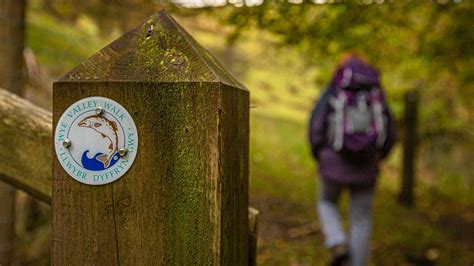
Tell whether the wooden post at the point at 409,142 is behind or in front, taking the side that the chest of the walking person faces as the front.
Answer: in front

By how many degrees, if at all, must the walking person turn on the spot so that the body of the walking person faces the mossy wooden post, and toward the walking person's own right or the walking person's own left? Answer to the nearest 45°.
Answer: approximately 180°

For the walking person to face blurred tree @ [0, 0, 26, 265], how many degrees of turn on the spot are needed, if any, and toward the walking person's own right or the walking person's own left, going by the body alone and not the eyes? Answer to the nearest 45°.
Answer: approximately 135° to the walking person's own left

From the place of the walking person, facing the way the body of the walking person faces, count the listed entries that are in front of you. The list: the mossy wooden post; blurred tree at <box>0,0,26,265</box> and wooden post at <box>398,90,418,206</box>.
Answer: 1

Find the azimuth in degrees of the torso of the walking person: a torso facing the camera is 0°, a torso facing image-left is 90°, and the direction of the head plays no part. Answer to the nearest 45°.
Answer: approximately 180°

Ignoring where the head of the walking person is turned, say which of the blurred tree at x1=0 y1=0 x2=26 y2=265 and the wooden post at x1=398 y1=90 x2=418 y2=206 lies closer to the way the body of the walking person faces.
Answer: the wooden post
